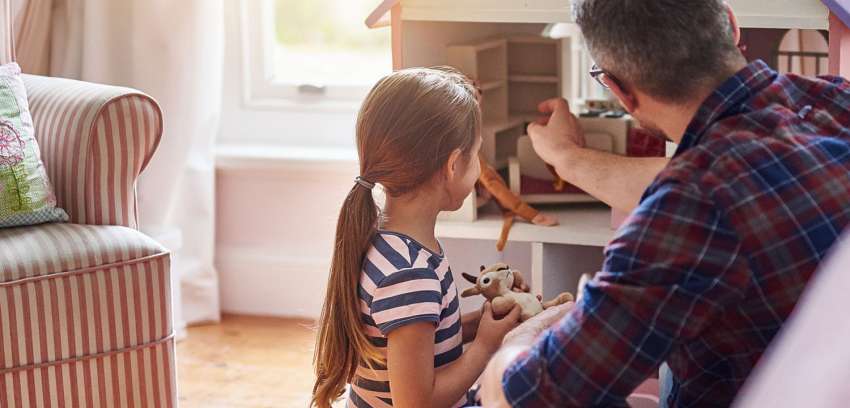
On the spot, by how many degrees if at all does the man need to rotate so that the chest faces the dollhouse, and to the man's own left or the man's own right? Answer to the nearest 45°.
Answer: approximately 45° to the man's own right

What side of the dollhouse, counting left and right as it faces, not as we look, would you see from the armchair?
right

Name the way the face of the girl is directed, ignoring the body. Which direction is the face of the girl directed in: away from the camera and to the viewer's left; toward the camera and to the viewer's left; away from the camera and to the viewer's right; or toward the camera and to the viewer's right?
away from the camera and to the viewer's right

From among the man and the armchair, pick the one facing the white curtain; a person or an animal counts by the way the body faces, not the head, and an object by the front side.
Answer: the man

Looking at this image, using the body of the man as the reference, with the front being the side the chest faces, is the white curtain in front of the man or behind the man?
in front

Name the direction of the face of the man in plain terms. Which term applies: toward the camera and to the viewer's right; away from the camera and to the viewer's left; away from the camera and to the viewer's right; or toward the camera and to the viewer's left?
away from the camera and to the viewer's left

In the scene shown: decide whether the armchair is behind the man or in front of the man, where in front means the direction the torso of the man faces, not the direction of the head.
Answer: in front

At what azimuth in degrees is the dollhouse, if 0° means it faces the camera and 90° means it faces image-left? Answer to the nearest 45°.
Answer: approximately 0°

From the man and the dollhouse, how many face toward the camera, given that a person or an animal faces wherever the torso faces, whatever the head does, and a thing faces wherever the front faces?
1

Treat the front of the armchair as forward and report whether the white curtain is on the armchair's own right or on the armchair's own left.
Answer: on the armchair's own left

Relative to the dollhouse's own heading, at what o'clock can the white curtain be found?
The white curtain is roughly at 4 o'clock from the dollhouse.

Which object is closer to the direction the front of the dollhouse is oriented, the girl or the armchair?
the girl

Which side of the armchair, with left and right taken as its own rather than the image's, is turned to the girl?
front

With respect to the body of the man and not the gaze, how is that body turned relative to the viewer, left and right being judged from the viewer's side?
facing away from the viewer and to the left of the viewer

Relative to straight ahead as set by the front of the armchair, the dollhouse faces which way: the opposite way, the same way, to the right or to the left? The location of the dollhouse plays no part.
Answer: to the right
